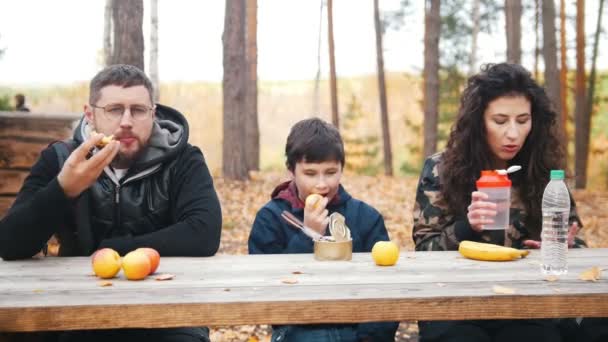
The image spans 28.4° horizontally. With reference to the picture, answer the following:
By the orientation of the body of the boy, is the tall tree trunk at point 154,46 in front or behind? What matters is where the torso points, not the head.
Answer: behind

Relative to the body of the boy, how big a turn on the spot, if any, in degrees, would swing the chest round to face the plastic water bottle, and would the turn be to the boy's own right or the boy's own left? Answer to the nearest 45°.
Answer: approximately 45° to the boy's own left

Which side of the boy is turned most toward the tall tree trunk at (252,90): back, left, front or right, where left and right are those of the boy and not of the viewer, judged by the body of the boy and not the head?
back

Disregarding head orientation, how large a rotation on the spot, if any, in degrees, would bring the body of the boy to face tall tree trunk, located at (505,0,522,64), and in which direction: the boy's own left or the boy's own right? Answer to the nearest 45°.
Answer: approximately 180°

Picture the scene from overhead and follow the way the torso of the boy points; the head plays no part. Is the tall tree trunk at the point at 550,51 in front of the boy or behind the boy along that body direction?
behind

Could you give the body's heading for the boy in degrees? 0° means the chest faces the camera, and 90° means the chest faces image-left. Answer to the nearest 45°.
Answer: approximately 0°

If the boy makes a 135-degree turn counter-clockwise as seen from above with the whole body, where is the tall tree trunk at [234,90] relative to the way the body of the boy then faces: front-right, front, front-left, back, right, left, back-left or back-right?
front-left
